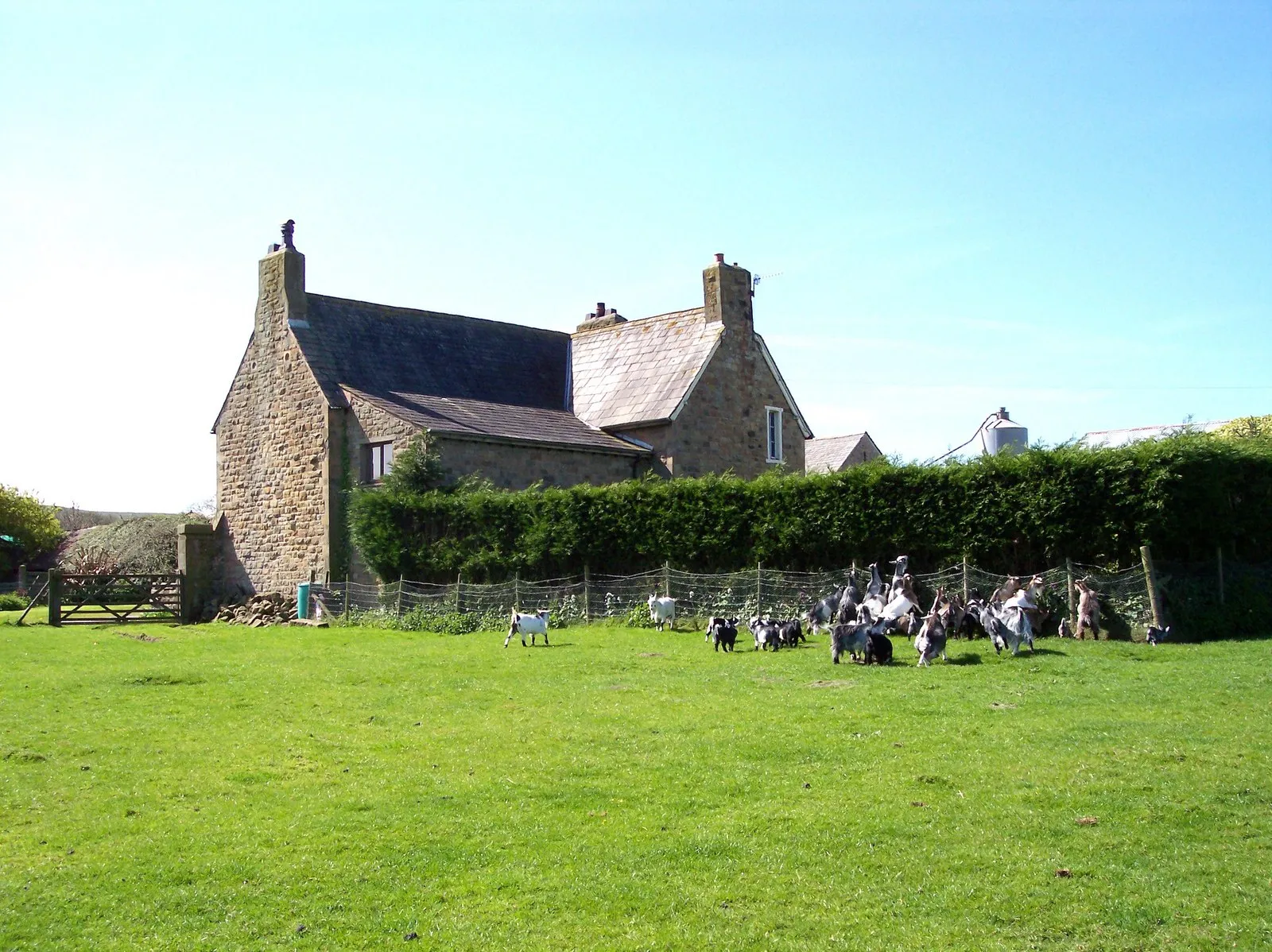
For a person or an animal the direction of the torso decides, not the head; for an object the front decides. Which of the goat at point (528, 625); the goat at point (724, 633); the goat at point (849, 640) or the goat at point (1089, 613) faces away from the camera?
the goat at point (1089, 613)

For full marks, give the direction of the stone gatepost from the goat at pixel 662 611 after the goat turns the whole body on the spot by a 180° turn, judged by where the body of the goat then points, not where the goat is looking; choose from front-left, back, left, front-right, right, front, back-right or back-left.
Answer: left

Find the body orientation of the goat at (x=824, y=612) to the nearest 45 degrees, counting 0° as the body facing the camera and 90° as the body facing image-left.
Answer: approximately 225°

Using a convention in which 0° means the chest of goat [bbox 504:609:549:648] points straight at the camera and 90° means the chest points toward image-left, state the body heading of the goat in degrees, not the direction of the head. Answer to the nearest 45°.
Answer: approximately 270°

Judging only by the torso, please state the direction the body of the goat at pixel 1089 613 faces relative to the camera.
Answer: away from the camera

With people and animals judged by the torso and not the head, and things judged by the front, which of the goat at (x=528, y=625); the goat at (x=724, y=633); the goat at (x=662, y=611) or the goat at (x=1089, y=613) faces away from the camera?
the goat at (x=1089, y=613)

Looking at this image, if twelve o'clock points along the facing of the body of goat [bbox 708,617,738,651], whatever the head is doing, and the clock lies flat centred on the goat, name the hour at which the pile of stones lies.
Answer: The pile of stones is roughly at 6 o'clock from the goat.

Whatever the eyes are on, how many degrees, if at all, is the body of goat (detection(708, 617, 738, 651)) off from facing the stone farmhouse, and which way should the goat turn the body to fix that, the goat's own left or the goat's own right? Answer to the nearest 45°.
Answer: approximately 180°

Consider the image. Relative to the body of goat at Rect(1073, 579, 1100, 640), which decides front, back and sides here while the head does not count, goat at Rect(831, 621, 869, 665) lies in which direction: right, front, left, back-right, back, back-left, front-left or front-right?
back-left

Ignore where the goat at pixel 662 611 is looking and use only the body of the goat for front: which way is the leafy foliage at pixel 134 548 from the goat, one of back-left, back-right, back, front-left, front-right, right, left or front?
right

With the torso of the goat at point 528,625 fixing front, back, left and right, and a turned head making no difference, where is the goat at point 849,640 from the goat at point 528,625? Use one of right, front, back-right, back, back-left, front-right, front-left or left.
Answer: front-right

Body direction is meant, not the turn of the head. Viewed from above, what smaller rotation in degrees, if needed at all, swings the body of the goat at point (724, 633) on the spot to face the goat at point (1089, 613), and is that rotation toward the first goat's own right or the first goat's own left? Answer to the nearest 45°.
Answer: approximately 45° to the first goat's own left

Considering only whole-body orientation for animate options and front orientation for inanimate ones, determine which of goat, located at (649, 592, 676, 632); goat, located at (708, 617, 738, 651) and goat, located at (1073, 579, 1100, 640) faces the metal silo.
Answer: goat, located at (1073, 579, 1100, 640)

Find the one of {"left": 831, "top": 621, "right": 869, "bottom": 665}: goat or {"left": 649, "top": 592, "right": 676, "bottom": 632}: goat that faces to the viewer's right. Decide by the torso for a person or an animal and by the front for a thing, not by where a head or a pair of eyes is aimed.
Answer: {"left": 831, "top": 621, "right": 869, "bottom": 665}: goat
